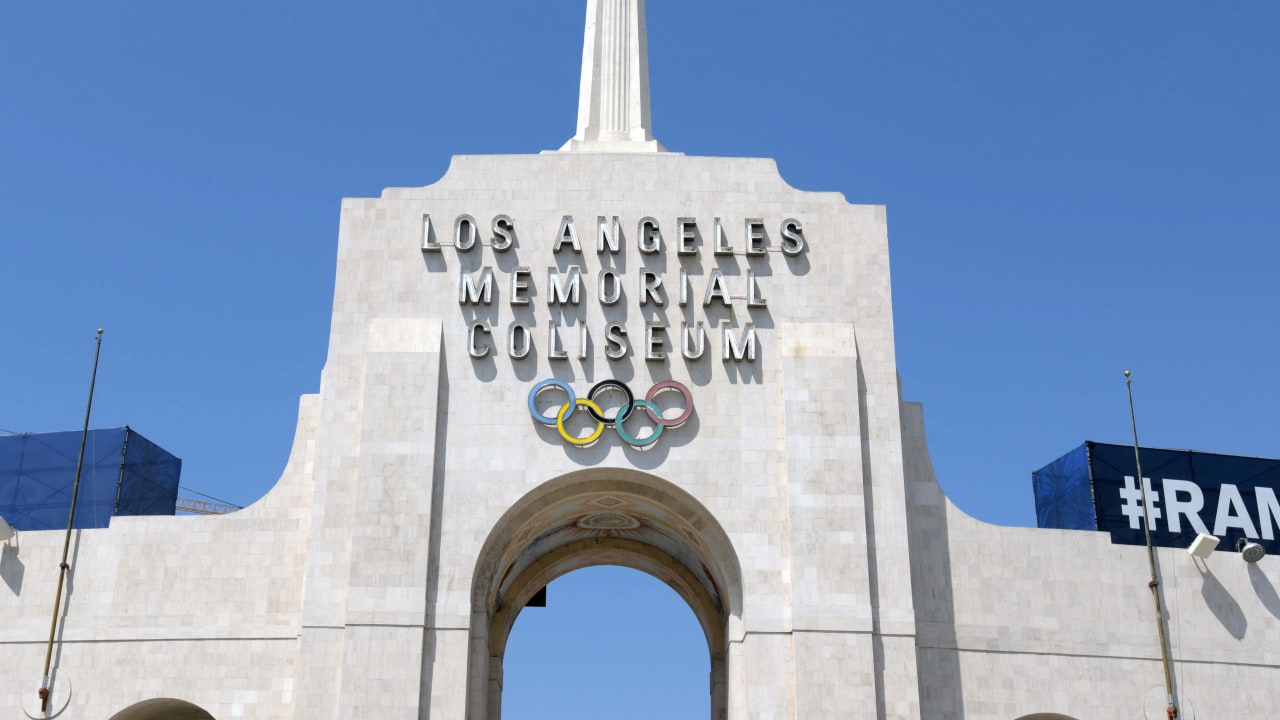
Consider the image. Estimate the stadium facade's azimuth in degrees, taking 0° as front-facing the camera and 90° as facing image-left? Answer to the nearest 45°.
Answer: approximately 0°
